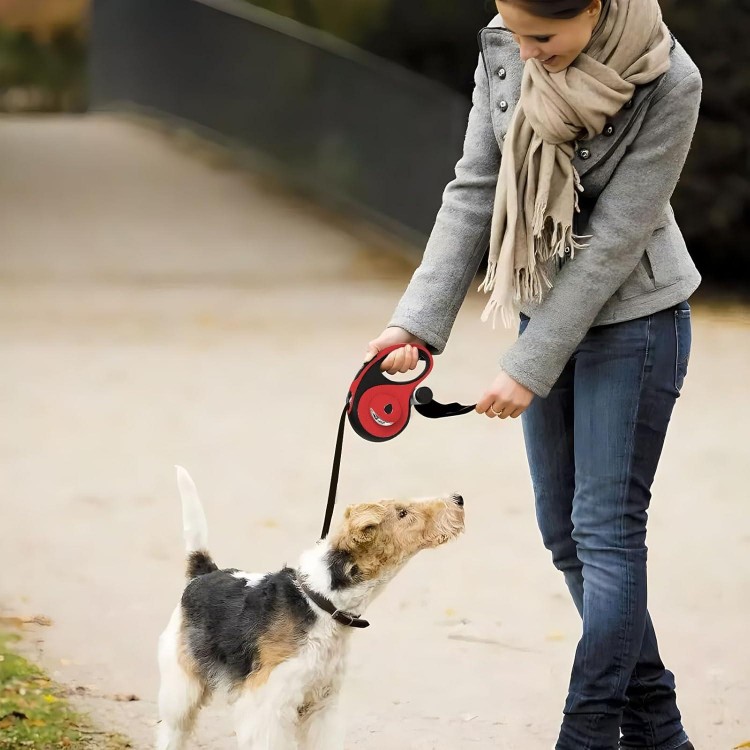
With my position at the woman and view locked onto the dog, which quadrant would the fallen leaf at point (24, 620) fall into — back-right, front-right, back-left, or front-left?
front-right

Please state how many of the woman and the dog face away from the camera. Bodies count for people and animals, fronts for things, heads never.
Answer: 0

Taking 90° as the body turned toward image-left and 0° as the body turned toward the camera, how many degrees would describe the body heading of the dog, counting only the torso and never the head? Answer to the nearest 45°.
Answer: approximately 315°

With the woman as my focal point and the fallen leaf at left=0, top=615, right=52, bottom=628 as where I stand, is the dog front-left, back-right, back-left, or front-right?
front-right

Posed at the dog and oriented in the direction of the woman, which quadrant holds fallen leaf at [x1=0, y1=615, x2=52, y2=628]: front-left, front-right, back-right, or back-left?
back-left

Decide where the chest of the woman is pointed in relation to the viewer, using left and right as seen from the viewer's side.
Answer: facing the viewer and to the left of the viewer

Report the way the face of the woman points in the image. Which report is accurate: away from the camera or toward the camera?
toward the camera

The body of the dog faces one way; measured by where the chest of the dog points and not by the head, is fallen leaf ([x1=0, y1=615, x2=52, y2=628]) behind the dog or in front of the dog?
behind

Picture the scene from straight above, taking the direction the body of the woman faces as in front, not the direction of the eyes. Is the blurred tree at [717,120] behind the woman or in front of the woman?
behind

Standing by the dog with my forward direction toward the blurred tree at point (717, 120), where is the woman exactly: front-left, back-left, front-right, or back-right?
front-right
